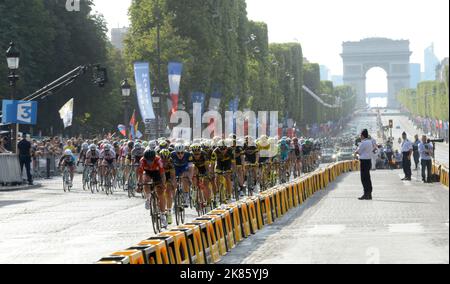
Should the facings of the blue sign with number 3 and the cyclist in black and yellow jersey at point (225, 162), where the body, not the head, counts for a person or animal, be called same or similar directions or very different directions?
same or similar directions

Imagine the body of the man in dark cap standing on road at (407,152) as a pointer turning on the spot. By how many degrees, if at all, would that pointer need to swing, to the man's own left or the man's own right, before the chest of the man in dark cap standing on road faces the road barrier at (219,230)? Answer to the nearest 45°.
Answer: approximately 90° to the man's own left

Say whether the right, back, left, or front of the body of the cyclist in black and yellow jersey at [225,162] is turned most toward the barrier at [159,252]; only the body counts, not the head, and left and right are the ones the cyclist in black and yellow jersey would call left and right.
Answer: front

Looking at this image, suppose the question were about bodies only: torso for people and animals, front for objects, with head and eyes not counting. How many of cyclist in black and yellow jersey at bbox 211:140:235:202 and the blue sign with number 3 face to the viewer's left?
0

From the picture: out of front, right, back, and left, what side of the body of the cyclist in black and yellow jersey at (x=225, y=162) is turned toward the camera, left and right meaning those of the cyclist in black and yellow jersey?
front

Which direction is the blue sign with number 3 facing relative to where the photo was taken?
toward the camera

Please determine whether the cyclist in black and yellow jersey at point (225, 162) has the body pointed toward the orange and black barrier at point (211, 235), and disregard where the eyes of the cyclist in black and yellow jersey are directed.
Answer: yes

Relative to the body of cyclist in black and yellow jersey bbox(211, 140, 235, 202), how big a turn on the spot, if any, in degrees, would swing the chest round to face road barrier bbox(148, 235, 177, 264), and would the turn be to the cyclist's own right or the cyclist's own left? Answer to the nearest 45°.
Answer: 0° — they already face it

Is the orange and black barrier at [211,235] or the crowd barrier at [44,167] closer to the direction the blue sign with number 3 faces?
the orange and black barrier

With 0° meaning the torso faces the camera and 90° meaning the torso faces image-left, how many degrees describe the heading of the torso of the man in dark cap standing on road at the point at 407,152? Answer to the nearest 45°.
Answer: approximately 90°

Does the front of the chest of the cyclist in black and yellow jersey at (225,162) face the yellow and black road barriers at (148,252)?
yes

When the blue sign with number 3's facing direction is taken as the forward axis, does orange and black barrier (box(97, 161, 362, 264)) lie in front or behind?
in front

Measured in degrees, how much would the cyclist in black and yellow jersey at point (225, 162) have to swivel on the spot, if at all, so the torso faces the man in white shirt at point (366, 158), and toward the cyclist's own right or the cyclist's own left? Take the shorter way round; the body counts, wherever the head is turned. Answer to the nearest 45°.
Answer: approximately 90° to the cyclist's own left

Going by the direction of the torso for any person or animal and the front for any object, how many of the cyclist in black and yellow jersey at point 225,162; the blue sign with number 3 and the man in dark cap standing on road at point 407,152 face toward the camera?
2

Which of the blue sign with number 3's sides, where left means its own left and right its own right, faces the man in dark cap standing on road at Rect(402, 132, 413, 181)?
left
